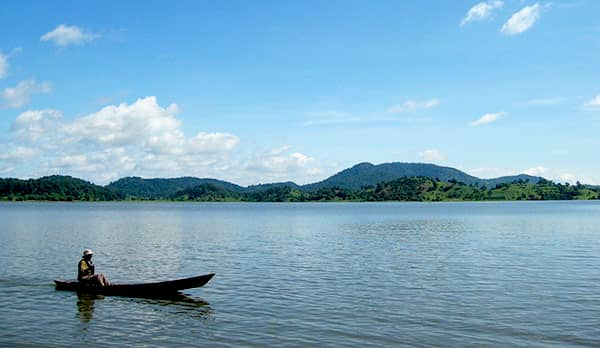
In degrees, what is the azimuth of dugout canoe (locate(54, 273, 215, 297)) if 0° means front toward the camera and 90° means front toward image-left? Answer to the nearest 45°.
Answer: approximately 270°

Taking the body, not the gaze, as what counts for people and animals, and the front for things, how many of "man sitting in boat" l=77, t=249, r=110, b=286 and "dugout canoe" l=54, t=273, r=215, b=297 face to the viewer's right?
2

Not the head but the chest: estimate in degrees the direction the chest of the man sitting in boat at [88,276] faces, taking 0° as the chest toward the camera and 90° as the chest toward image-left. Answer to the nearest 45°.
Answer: approximately 270°
